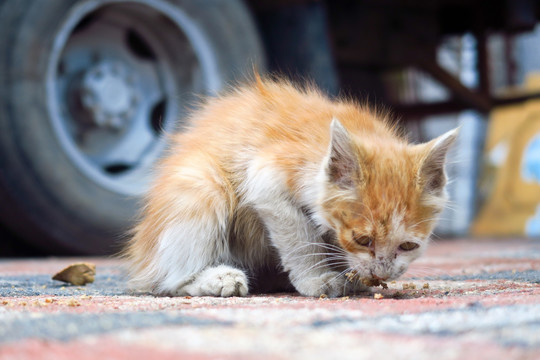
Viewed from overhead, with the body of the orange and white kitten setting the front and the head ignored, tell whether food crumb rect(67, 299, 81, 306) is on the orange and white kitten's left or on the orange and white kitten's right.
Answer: on the orange and white kitten's right

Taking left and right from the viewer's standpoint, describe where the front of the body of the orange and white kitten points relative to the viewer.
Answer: facing the viewer and to the right of the viewer

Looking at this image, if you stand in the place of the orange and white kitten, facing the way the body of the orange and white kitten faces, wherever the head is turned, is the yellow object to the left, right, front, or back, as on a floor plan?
left

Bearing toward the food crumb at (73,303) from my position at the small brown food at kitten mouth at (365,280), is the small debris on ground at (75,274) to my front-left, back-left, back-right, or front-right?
front-right

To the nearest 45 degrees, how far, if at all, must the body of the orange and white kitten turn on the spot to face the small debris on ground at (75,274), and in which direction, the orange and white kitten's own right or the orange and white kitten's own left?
approximately 135° to the orange and white kitten's own right
